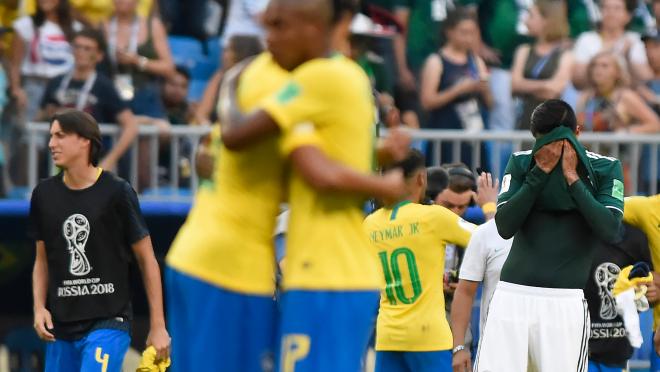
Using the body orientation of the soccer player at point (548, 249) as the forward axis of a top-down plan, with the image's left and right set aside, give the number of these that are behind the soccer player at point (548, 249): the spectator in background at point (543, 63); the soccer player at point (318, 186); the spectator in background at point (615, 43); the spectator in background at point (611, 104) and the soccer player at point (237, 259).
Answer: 3

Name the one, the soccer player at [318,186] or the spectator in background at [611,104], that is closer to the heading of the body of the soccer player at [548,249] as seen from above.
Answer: the soccer player

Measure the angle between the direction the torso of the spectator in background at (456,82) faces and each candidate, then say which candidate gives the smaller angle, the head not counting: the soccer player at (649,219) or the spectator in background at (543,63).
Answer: the soccer player

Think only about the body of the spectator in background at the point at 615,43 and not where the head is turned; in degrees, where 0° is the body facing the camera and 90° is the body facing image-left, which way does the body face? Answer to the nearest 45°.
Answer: approximately 0°

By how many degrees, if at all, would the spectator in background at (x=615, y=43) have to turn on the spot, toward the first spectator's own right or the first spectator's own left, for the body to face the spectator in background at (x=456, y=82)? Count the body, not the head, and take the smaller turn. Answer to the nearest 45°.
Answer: approximately 45° to the first spectator's own right

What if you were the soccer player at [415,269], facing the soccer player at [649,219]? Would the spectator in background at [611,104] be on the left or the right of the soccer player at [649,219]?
left

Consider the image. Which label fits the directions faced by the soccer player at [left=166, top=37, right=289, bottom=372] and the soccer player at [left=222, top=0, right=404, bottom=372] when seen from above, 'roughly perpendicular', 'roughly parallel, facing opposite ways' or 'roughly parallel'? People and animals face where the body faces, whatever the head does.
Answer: roughly parallel, facing opposite ways

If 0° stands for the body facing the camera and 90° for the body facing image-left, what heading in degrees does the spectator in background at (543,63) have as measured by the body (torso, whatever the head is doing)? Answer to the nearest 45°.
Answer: approximately 45°

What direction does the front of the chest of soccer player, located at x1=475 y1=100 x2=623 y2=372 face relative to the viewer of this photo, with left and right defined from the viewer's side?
facing the viewer

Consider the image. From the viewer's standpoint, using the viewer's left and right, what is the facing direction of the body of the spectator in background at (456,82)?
facing the viewer and to the right of the viewer
